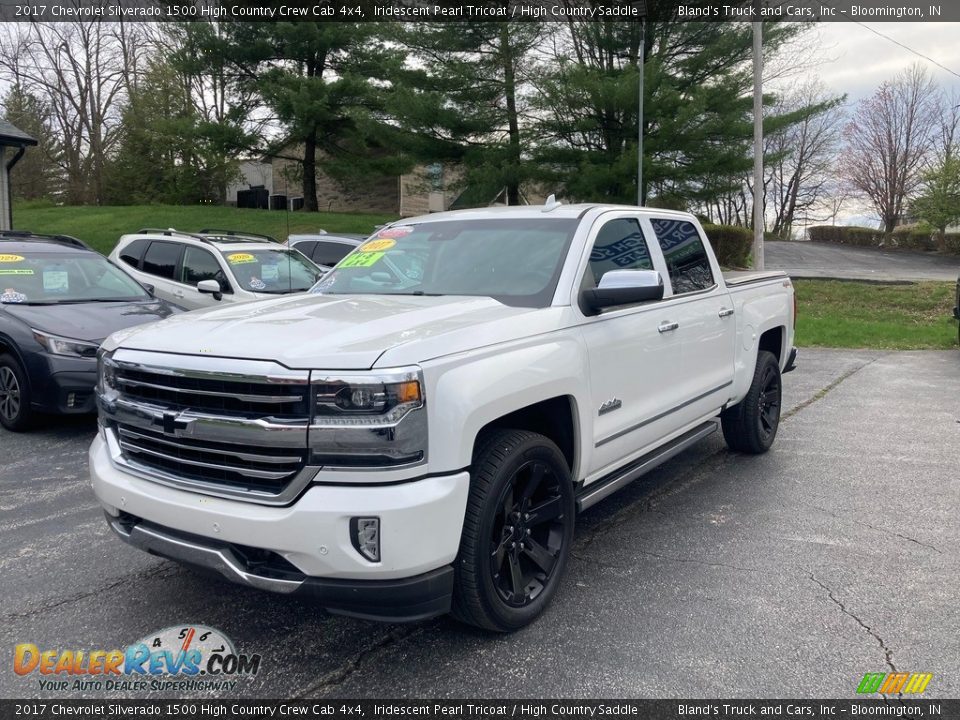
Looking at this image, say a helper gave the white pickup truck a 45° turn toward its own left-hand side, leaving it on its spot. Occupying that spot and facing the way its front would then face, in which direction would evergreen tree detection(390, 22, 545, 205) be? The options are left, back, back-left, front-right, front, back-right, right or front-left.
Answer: back

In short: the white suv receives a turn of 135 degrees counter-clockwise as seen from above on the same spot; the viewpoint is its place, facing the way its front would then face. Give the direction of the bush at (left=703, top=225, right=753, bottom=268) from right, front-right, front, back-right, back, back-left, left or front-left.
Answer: front-right

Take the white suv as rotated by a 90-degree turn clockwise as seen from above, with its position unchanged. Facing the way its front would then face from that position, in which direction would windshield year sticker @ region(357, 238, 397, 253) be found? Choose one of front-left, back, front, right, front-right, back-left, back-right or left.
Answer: front-left

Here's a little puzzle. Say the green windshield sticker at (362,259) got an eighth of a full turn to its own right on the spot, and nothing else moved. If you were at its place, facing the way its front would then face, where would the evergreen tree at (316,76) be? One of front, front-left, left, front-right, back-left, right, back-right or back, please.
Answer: right

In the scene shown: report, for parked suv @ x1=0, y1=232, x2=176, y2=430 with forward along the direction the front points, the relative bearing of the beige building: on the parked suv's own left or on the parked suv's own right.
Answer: on the parked suv's own left

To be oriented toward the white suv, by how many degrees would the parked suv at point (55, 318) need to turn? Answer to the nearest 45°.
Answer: approximately 90° to its left

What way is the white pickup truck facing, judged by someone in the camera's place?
facing the viewer and to the left of the viewer

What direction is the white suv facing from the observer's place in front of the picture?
facing the viewer and to the right of the viewer

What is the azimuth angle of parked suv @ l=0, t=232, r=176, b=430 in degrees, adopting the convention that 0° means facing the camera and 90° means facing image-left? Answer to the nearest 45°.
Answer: approximately 315°

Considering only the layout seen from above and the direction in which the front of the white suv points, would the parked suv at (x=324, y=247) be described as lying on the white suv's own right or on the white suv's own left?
on the white suv's own left

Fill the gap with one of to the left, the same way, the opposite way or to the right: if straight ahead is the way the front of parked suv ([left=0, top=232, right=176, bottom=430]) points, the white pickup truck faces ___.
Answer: to the right

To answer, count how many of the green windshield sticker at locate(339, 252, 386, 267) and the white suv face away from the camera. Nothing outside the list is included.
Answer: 0

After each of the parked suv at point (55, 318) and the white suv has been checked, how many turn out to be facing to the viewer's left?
0

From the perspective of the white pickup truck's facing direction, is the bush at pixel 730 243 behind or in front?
behind
